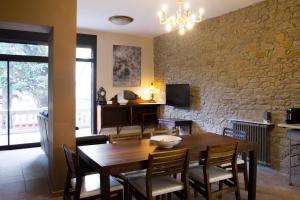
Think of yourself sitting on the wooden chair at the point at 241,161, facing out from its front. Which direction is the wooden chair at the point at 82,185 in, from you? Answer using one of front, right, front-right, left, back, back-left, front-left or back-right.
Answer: front

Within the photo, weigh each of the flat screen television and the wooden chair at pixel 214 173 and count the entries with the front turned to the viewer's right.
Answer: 0

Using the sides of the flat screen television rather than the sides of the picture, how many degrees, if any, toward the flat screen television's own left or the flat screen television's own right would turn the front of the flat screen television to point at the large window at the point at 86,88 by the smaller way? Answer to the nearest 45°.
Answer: approximately 45° to the flat screen television's own right

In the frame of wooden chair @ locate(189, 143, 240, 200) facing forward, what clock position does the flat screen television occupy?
The flat screen television is roughly at 1 o'clock from the wooden chair.

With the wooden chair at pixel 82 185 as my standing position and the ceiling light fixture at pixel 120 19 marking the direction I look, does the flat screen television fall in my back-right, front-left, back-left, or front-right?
front-right

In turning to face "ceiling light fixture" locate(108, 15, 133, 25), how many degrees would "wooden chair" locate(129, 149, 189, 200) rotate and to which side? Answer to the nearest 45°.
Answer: approximately 45° to its right

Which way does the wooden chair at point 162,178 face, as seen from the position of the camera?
facing away from the viewer and to the left of the viewer

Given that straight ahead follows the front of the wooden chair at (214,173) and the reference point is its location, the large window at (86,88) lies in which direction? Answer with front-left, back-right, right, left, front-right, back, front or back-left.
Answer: front

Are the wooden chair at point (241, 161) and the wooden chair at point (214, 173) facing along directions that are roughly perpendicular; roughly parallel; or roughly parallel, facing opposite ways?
roughly perpendicular

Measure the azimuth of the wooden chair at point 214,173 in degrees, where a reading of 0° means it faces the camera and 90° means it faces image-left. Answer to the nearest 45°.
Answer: approximately 135°

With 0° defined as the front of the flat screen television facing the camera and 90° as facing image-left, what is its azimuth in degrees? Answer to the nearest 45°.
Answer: approximately 45°

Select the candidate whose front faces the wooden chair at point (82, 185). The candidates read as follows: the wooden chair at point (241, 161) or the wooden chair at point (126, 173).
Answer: the wooden chair at point (241, 161)
